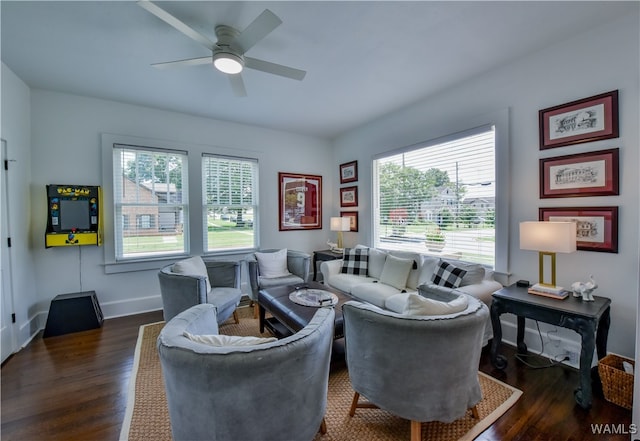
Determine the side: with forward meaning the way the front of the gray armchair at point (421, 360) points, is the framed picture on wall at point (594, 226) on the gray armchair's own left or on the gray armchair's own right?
on the gray armchair's own right

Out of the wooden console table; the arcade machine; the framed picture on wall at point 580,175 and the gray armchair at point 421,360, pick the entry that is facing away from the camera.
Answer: the gray armchair

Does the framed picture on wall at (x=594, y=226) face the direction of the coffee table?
yes

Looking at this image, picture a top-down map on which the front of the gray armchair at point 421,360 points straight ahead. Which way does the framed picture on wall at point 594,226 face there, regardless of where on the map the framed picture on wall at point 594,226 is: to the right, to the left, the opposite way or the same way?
to the left

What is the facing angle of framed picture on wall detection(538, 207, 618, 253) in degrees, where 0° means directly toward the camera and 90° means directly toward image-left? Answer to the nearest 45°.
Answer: approximately 45°

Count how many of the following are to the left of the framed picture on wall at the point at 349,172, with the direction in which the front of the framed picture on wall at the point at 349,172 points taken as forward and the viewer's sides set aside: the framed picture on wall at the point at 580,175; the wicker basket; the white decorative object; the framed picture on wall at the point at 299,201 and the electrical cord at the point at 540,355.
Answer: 4
